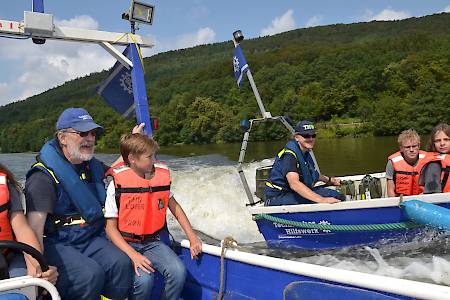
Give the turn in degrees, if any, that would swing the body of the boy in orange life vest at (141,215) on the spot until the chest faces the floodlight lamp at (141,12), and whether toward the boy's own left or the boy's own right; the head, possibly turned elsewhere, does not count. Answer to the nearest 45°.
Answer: approximately 135° to the boy's own left

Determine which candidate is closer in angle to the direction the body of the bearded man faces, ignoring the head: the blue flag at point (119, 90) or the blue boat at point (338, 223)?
the blue boat

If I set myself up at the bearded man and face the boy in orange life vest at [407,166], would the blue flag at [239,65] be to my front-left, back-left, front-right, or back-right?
front-left

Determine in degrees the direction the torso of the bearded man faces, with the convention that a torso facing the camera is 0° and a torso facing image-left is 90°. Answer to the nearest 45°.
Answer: approximately 315°

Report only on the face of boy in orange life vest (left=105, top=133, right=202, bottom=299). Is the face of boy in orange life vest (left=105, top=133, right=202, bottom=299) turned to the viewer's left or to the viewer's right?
to the viewer's right

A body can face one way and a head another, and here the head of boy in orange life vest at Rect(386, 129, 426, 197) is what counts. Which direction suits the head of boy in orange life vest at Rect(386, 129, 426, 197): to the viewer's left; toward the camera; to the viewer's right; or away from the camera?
toward the camera

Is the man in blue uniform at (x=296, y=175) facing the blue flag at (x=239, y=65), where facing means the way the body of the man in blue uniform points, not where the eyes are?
no

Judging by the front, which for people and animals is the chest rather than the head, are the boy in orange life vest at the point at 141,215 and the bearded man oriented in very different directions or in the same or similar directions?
same or similar directions

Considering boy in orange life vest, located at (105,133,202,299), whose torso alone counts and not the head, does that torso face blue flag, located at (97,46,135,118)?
no
